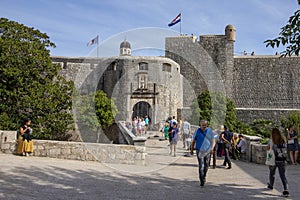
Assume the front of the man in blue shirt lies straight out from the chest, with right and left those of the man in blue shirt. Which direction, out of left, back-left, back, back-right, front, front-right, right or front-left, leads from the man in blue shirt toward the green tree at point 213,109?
back

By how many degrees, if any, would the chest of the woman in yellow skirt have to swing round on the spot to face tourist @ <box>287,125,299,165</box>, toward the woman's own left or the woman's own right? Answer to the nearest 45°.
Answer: approximately 45° to the woman's own left

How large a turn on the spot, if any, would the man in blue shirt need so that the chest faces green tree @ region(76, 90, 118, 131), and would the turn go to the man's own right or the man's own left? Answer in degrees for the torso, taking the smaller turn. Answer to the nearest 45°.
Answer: approximately 135° to the man's own right

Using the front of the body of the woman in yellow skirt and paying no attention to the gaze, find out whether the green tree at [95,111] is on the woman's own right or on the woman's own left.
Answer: on the woman's own left

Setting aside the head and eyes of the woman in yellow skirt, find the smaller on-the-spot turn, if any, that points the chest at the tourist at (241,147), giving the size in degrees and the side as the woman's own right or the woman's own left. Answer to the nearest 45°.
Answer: approximately 45° to the woman's own left

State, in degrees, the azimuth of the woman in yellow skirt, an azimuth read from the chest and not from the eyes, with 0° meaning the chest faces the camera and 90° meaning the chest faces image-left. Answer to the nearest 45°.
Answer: approximately 315°

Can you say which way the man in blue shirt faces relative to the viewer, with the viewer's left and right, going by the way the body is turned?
facing the viewer

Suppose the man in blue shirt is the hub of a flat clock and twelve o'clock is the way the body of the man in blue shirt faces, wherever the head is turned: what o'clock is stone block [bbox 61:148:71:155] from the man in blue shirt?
The stone block is roughly at 4 o'clock from the man in blue shirt.

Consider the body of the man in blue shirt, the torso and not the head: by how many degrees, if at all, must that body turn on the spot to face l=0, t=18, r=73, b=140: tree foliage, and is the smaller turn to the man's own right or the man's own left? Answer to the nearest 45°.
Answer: approximately 135° to the man's own right

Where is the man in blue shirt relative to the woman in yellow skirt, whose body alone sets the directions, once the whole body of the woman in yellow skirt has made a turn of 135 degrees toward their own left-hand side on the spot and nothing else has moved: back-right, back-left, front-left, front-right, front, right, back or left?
back-right
